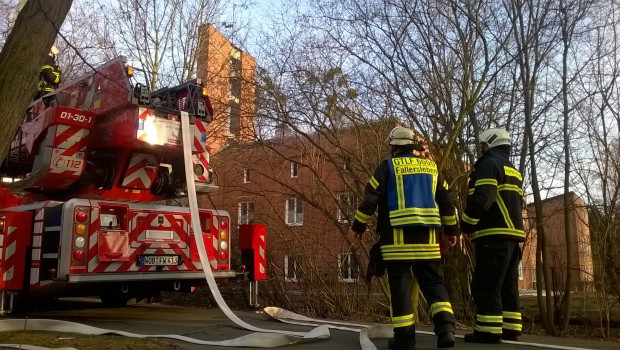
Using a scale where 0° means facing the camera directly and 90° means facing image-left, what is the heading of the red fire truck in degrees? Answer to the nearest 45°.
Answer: approximately 135°

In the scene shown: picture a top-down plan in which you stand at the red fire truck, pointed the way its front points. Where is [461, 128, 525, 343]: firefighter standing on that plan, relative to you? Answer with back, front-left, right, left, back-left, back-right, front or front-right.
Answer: back

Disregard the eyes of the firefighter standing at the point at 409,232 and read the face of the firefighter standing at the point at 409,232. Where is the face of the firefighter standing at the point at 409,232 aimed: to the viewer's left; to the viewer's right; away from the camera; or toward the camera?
away from the camera

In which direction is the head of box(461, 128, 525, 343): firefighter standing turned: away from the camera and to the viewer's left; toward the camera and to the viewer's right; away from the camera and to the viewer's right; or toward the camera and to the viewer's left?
away from the camera and to the viewer's left

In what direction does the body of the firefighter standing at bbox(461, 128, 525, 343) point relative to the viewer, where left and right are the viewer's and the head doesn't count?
facing away from the viewer and to the left of the viewer

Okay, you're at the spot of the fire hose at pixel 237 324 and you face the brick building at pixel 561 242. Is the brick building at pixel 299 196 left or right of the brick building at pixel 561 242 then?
left

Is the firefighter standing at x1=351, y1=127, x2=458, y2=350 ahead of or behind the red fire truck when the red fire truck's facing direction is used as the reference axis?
behind

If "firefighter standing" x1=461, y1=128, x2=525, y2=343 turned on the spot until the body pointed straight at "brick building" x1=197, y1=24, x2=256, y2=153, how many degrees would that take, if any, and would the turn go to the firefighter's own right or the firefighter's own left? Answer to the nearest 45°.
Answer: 0° — they already face it

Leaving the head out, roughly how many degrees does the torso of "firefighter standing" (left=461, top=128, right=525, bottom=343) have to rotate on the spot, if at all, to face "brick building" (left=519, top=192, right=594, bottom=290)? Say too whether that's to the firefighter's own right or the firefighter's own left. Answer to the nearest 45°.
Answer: approximately 45° to the firefighter's own right
